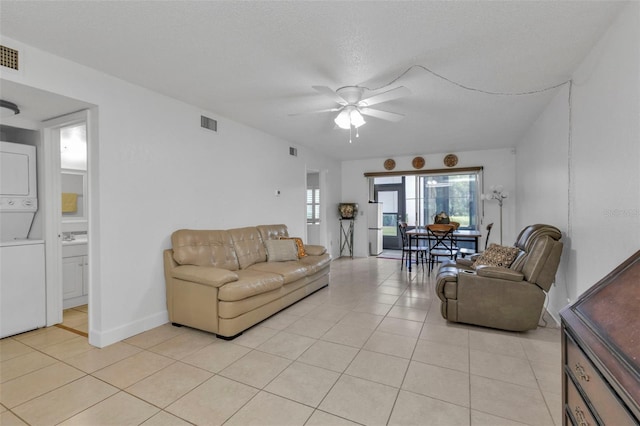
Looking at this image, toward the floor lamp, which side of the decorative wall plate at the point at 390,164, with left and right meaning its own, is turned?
left

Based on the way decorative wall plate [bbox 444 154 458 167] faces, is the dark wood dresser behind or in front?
in front

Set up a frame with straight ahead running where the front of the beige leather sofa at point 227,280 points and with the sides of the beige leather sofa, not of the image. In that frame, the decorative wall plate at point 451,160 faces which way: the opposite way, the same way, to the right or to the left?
to the right

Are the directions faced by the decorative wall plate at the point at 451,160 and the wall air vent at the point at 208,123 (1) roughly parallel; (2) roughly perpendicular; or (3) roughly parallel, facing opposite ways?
roughly perpendicular

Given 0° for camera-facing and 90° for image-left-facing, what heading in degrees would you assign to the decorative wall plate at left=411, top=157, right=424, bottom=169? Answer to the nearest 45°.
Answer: approximately 0°

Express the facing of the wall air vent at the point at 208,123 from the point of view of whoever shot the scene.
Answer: facing the viewer and to the right of the viewer

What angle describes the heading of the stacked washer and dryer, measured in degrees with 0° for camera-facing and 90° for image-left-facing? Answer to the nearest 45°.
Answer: approximately 315°

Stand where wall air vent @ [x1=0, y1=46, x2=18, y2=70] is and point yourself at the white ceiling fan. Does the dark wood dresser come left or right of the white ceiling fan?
right

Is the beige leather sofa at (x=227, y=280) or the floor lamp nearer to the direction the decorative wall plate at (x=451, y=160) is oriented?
the beige leather sofa

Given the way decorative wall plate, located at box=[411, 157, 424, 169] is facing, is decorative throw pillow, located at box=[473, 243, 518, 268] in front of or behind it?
in front

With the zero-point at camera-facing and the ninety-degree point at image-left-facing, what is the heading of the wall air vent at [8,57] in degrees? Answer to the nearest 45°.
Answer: approximately 315°

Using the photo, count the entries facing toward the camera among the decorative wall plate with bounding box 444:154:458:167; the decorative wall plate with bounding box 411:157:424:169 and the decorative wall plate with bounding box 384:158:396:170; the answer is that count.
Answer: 3

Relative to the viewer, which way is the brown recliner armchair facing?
to the viewer's left

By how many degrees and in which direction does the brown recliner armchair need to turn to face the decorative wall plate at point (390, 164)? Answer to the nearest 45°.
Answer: approximately 45° to its right

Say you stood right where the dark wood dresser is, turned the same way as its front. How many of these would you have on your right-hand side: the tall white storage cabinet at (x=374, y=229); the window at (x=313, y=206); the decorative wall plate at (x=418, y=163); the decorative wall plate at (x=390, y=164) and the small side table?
5
